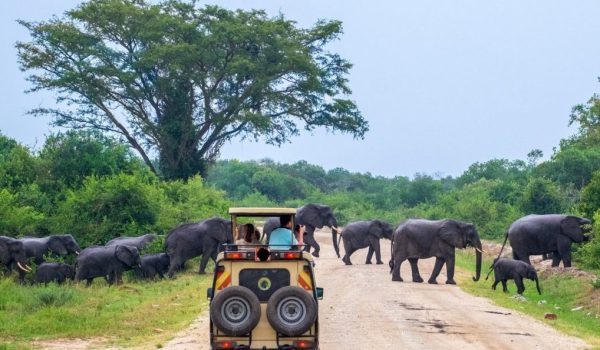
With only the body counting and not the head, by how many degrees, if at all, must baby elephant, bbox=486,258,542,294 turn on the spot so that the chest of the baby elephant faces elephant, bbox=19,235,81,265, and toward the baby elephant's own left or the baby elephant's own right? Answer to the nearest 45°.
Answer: approximately 180°

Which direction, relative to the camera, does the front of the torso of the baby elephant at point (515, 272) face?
to the viewer's right

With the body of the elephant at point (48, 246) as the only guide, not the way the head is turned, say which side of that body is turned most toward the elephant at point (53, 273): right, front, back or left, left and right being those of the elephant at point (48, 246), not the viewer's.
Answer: right

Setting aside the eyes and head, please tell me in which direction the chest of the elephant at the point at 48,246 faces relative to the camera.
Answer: to the viewer's right

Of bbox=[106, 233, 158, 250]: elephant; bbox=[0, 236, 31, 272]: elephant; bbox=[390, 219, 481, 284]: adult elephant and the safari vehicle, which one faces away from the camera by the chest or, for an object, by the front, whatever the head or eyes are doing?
the safari vehicle

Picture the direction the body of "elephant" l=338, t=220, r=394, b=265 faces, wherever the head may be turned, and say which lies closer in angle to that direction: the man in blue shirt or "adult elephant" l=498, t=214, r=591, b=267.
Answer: the adult elephant

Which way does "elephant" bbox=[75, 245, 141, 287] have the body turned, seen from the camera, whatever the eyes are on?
to the viewer's right

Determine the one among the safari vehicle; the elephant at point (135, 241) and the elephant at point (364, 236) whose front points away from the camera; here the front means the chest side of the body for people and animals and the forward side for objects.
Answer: the safari vehicle

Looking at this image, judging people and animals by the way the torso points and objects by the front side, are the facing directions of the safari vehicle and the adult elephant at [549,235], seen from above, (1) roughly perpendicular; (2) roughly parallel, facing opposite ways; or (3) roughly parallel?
roughly perpendicular
